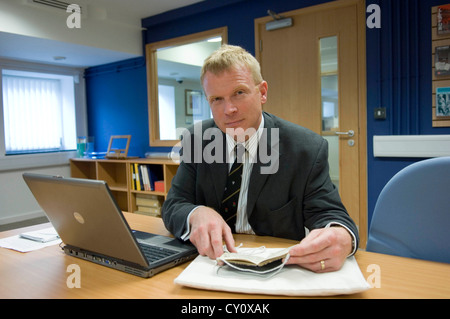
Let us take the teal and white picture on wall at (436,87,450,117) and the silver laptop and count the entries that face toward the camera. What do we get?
1

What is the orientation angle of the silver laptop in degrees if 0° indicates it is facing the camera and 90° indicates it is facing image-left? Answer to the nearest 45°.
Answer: approximately 225°
